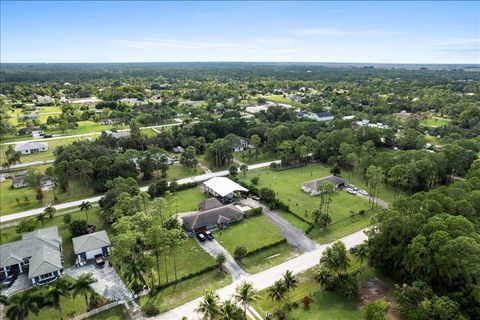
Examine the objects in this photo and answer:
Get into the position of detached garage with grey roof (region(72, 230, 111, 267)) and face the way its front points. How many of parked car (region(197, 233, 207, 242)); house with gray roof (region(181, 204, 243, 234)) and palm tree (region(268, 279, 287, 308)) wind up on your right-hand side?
0

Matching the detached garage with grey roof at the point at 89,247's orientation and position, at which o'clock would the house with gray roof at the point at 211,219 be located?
the house with gray roof at the point at 211,219 is roughly at 9 o'clock from the detached garage with grey roof at the point at 89,247.

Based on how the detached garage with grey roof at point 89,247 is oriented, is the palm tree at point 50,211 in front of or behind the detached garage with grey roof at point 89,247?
behind

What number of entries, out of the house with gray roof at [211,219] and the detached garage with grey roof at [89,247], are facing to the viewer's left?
0

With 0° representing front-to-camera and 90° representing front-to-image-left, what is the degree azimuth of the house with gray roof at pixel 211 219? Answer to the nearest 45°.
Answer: approximately 315°

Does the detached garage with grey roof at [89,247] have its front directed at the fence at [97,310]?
yes

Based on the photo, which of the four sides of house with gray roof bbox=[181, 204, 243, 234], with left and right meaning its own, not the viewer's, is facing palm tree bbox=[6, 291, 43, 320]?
right

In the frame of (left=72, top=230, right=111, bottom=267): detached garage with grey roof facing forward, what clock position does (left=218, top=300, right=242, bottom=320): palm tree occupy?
The palm tree is roughly at 11 o'clock from the detached garage with grey roof.

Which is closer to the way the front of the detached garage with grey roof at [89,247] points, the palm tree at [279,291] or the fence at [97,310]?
the fence

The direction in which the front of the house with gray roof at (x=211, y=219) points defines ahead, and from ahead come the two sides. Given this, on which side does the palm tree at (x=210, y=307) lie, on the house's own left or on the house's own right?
on the house's own right

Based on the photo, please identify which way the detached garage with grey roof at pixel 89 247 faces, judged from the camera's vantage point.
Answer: facing the viewer
